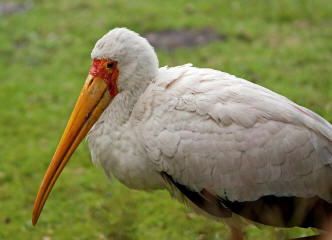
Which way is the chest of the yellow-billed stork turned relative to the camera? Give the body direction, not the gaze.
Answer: to the viewer's left
